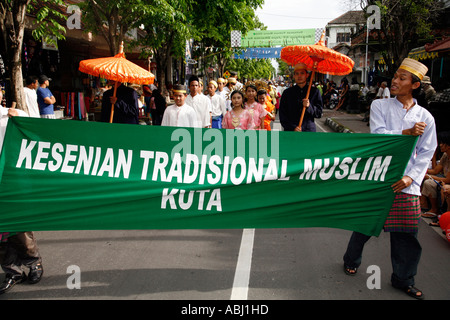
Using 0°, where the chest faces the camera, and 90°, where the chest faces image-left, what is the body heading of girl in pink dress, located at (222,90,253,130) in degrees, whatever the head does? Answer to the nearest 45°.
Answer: approximately 0°

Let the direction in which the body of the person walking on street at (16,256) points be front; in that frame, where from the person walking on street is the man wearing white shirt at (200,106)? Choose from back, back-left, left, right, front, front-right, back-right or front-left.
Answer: back

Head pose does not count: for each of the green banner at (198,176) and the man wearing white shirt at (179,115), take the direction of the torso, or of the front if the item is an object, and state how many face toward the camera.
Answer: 2

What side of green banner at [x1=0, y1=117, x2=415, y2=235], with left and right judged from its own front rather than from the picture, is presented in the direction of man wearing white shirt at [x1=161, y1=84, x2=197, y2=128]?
back

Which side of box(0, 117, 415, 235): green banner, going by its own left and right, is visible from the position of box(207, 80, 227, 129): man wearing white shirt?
back

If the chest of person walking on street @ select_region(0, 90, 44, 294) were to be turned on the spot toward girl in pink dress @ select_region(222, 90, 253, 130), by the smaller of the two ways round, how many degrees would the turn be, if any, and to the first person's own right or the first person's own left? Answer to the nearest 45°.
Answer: approximately 180°

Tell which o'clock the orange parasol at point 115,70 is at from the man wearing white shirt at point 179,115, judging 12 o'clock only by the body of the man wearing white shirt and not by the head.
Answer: The orange parasol is roughly at 3 o'clock from the man wearing white shirt.

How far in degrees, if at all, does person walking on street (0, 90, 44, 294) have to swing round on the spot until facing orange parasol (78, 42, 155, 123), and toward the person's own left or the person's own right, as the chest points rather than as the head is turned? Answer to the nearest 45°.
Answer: approximately 180°

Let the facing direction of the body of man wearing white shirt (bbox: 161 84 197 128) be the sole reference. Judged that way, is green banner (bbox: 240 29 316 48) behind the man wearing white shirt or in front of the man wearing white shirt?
behind

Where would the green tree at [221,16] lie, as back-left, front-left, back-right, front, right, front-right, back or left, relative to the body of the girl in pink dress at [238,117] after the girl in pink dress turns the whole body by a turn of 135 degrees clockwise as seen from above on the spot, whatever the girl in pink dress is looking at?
front-right

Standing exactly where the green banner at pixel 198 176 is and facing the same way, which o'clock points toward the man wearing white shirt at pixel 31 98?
The man wearing white shirt is roughly at 5 o'clock from the green banner.

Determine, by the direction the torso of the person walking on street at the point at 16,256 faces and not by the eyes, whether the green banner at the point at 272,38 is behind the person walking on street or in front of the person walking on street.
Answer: behind
